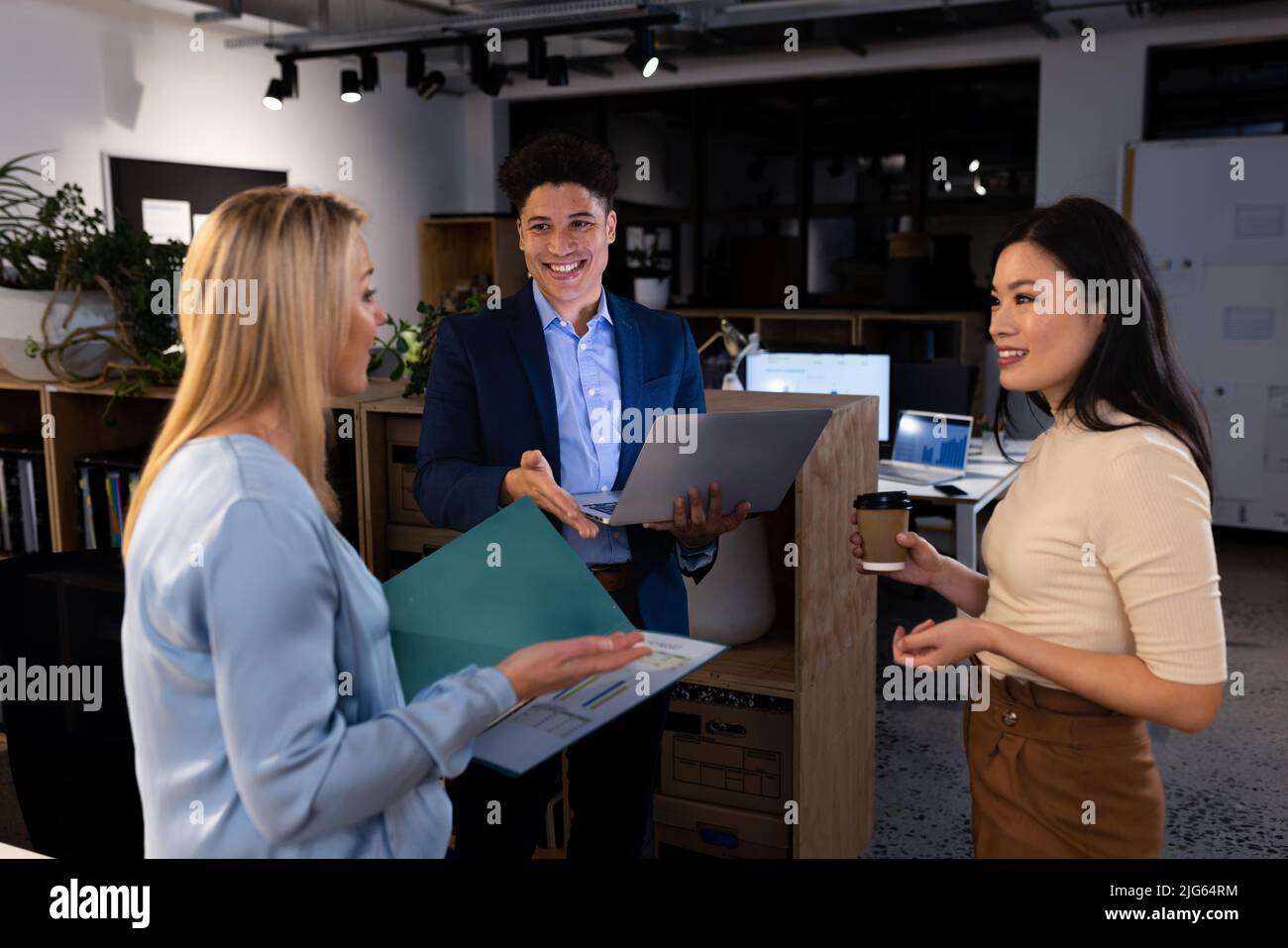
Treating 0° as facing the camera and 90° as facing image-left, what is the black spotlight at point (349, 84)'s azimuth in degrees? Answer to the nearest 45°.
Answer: approximately 0°

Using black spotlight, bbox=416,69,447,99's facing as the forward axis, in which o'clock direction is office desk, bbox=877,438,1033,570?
The office desk is roughly at 8 o'clock from the black spotlight.

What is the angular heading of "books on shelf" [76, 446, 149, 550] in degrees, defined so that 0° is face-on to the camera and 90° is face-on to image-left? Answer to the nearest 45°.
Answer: approximately 0°

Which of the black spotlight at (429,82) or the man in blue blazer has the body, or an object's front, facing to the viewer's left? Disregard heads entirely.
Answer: the black spotlight

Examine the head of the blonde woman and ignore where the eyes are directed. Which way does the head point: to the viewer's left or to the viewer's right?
to the viewer's right

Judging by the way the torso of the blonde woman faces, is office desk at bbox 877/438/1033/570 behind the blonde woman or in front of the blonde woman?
in front

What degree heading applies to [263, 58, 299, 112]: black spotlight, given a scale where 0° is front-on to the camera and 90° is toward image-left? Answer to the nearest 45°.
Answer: approximately 45°

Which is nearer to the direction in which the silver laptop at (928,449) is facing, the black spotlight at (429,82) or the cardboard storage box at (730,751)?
the cardboard storage box

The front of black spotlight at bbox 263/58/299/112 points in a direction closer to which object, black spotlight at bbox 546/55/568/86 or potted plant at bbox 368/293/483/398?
the potted plant

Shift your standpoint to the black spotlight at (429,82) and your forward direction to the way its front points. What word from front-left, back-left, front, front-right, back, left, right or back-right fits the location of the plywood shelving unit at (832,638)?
left
